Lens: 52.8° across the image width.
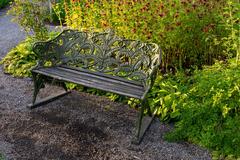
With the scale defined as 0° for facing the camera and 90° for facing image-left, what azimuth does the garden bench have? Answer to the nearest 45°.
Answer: approximately 45°

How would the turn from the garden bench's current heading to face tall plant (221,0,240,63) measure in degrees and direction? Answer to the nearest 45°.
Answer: approximately 135° to its left

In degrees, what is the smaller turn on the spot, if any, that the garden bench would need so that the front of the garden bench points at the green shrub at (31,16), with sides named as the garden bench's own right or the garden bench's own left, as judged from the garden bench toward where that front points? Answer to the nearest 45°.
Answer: approximately 90° to the garden bench's own right

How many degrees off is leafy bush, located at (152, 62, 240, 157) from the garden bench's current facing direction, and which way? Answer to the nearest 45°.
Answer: approximately 90° to its left

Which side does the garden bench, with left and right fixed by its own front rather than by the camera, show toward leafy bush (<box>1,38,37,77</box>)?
right
